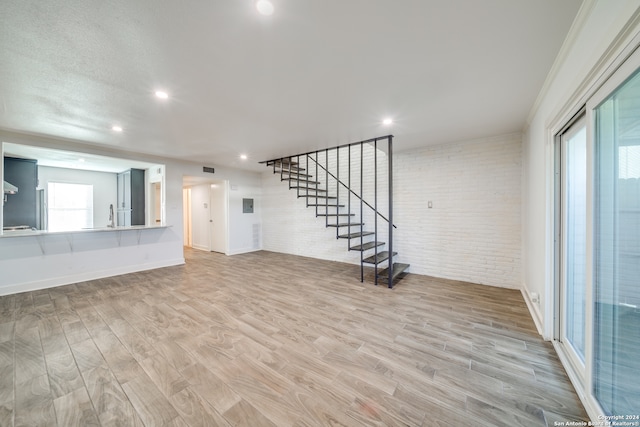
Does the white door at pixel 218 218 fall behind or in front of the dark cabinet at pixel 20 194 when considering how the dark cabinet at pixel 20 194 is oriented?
in front

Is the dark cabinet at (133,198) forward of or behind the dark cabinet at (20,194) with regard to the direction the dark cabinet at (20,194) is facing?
forward

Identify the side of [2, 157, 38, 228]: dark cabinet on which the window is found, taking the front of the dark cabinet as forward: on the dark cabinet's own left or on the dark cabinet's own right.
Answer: on the dark cabinet's own left

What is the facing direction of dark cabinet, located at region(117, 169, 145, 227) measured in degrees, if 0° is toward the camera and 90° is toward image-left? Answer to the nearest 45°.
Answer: approximately 45°

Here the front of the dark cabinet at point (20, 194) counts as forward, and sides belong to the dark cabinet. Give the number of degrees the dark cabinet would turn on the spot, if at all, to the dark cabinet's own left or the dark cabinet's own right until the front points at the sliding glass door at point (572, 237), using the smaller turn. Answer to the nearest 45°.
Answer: approximately 90° to the dark cabinet's own right

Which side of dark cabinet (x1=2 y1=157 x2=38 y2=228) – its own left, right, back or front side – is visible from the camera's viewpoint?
right

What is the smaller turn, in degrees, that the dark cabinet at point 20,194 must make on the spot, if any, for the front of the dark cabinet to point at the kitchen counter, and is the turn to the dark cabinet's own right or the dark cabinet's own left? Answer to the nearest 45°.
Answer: approximately 90° to the dark cabinet's own right

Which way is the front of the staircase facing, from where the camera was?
facing the viewer and to the right of the viewer

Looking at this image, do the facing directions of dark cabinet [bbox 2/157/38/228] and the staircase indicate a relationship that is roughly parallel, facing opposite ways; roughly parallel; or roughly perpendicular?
roughly perpendicular

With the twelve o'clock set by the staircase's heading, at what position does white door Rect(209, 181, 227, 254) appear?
The white door is roughly at 5 o'clock from the staircase.

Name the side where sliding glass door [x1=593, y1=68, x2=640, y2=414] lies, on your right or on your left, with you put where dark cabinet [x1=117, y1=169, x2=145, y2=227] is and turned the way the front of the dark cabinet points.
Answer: on your left

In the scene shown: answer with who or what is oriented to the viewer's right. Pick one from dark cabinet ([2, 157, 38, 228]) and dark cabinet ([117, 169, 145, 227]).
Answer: dark cabinet ([2, 157, 38, 228])

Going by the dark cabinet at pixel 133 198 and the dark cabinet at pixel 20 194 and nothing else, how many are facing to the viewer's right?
1

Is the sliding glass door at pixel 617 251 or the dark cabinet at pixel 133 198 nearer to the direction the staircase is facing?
the sliding glass door
